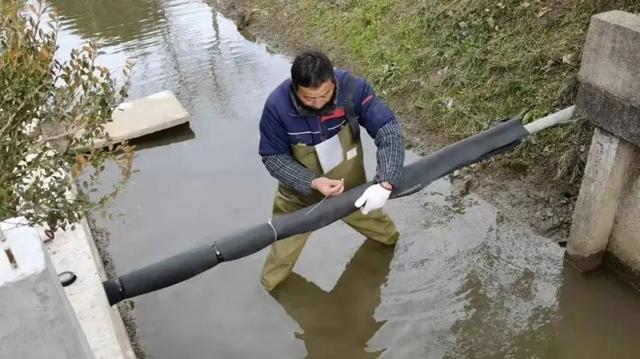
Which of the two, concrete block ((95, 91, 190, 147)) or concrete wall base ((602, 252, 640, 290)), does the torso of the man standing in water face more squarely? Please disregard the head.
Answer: the concrete wall base

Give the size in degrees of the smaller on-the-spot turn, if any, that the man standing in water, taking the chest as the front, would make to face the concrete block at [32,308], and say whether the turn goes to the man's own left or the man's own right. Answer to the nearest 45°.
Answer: approximately 45° to the man's own right

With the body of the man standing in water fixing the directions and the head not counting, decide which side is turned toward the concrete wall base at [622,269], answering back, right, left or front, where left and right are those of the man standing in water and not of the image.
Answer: left

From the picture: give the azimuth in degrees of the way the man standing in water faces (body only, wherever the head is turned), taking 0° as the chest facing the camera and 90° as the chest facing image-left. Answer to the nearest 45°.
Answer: approximately 0°

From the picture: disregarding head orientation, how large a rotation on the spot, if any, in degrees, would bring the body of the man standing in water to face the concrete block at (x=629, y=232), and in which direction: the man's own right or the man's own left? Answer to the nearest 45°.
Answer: approximately 90° to the man's own left

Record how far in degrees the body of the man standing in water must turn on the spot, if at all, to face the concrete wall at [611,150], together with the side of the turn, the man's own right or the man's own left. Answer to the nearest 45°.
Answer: approximately 90° to the man's own left

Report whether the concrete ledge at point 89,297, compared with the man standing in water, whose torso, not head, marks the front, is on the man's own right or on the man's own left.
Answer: on the man's own right

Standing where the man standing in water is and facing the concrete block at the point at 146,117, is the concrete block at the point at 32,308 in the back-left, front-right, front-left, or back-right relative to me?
back-left

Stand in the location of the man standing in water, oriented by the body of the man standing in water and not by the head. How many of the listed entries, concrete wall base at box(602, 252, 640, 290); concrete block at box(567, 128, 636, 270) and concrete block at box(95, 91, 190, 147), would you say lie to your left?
2
